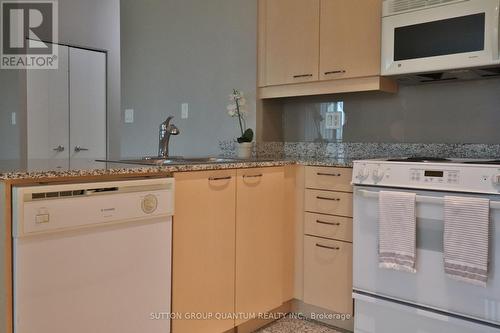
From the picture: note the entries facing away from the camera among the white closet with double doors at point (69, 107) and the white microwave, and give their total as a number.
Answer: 0

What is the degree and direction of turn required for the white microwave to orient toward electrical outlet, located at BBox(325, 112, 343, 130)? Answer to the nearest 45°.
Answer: approximately 90° to its right

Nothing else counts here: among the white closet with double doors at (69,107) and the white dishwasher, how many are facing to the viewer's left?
0

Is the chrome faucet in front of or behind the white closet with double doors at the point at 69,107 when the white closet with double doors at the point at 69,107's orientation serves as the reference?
in front

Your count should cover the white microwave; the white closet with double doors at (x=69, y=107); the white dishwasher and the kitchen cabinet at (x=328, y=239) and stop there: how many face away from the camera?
0

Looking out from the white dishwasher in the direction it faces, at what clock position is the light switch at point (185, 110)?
The light switch is roughly at 8 o'clock from the white dishwasher.

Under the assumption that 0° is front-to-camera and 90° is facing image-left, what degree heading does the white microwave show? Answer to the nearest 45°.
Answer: approximately 45°
